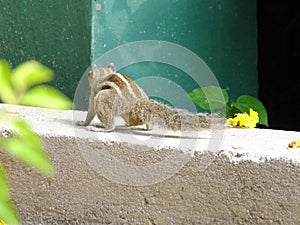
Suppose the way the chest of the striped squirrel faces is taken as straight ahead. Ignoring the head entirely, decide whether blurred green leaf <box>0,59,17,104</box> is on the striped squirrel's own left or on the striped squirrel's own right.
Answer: on the striped squirrel's own left

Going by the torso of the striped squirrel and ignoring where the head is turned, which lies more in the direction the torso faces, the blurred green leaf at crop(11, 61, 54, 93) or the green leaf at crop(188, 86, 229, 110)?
the blurred green leaf

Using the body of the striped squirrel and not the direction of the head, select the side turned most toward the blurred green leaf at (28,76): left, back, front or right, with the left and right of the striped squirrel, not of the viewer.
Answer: left

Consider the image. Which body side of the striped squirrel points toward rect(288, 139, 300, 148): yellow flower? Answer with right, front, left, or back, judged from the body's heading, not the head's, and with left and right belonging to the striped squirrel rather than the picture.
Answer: back

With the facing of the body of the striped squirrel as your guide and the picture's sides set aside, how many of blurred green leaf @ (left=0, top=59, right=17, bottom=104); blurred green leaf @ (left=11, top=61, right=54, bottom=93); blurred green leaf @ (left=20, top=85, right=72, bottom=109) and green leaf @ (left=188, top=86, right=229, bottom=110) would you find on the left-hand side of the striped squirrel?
3

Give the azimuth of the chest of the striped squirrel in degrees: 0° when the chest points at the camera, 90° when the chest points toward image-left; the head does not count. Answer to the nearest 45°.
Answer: approximately 90°

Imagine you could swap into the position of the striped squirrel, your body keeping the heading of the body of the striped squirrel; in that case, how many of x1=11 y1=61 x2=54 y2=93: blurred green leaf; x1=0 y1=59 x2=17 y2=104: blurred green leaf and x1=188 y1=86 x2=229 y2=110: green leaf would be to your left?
2

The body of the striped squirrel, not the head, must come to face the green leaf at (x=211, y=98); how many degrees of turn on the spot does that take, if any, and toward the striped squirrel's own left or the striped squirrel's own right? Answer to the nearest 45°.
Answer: approximately 135° to the striped squirrel's own right

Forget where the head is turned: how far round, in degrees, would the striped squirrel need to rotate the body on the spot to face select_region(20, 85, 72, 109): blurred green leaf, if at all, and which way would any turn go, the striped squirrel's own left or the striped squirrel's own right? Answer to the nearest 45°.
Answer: approximately 90° to the striped squirrel's own left

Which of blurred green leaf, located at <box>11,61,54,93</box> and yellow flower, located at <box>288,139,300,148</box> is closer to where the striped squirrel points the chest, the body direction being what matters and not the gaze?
the blurred green leaf
